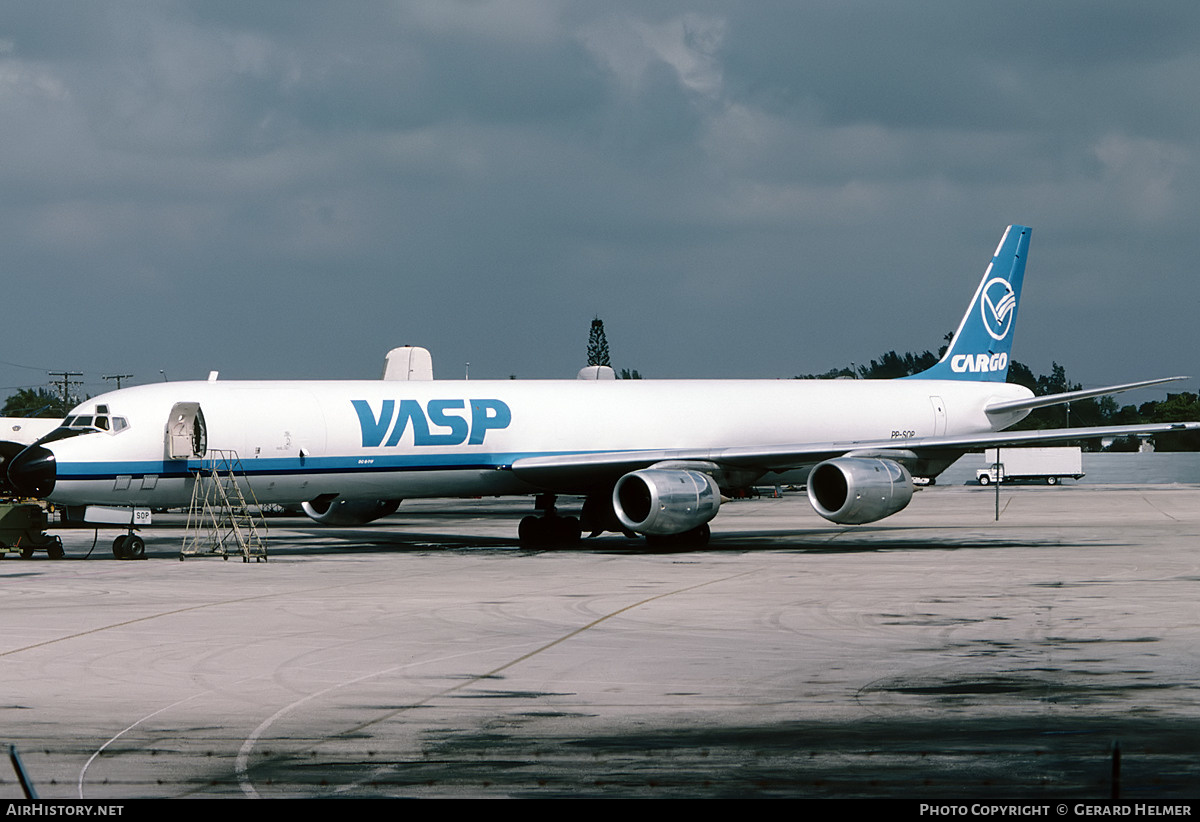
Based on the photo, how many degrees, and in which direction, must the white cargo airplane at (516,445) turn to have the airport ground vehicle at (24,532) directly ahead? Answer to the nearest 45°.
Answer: approximately 45° to its right

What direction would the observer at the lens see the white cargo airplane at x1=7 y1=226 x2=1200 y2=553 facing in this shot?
facing the viewer and to the left of the viewer
